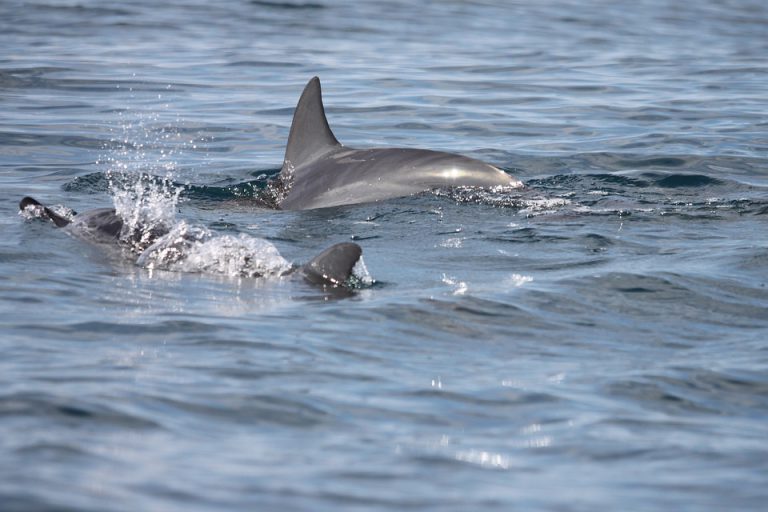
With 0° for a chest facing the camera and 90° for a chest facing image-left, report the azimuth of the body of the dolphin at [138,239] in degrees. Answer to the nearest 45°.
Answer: approximately 90°

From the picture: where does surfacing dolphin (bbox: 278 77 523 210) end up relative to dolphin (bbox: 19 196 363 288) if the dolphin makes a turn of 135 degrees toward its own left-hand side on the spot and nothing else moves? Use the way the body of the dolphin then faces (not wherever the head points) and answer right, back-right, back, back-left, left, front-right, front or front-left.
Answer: left
